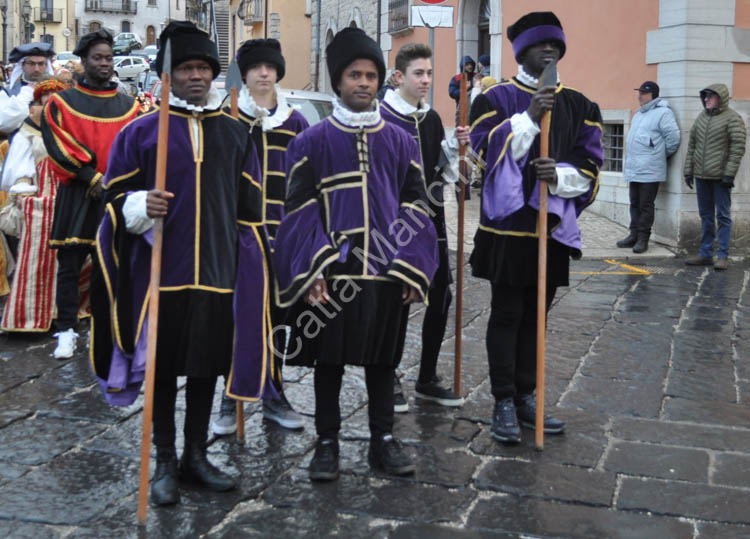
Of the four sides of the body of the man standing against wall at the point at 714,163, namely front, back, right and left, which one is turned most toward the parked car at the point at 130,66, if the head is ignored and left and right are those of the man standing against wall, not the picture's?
right

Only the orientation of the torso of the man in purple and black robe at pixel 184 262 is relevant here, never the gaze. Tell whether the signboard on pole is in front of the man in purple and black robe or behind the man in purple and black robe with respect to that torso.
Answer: behind

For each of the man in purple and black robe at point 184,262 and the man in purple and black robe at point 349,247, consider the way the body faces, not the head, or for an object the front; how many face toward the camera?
2

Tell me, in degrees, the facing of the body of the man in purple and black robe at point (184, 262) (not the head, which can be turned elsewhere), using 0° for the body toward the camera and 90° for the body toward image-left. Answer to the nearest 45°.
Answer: approximately 0°

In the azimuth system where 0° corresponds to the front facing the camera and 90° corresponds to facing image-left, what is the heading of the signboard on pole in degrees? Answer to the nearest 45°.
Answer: approximately 0°
